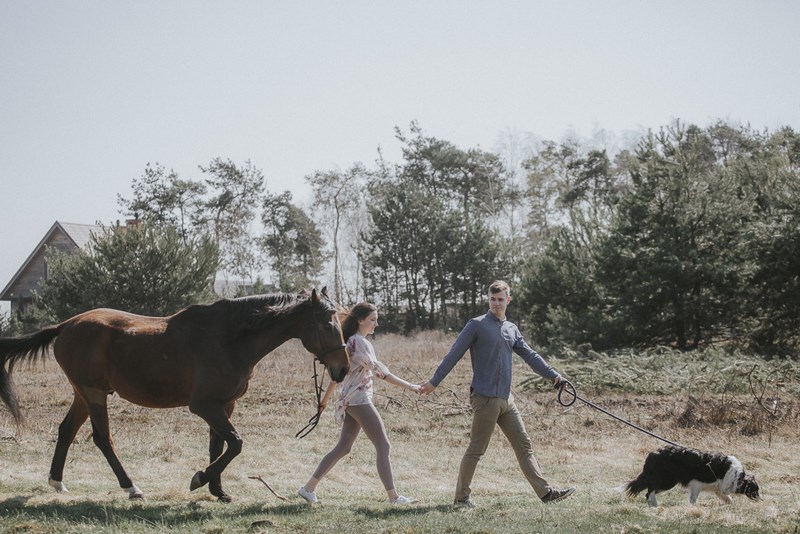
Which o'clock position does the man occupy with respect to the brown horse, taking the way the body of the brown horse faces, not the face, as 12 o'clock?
The man is roughly at 1 o'clock from the brown horse.

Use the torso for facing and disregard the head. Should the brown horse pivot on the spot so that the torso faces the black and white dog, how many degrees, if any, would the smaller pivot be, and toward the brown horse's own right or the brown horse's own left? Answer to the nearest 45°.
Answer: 0° — it already faces it

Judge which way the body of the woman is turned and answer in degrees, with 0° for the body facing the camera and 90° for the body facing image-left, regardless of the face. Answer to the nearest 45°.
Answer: approximately 270°

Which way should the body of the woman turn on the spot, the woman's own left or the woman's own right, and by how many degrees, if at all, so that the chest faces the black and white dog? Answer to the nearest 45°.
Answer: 0° — they already face it

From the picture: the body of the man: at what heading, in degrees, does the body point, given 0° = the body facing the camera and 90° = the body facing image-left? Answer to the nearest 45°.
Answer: approximately 315°

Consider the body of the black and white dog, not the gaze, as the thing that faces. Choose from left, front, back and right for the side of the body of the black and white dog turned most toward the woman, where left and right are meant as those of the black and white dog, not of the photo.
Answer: back

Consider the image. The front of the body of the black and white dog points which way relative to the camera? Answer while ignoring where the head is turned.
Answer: to the viewer's right

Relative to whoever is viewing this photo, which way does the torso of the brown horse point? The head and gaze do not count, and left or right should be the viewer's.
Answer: facing to the right of the viewer

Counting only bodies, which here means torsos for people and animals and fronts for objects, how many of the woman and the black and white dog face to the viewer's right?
2

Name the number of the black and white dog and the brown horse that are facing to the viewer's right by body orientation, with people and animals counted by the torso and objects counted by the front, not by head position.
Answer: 2

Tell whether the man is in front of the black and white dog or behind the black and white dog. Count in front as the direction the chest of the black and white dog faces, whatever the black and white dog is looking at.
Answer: behind

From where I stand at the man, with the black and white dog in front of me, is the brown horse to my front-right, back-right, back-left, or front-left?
back-left

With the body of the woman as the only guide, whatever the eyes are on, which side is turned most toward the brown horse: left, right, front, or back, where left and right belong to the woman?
back

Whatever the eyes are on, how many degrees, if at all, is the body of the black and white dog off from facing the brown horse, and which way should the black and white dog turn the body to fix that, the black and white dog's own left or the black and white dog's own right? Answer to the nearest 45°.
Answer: approximately 180°

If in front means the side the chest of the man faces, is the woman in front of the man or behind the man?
behind

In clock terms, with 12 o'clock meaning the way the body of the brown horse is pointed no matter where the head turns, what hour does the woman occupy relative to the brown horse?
The woman is roughly at 1 o'clock from the brown horse.
